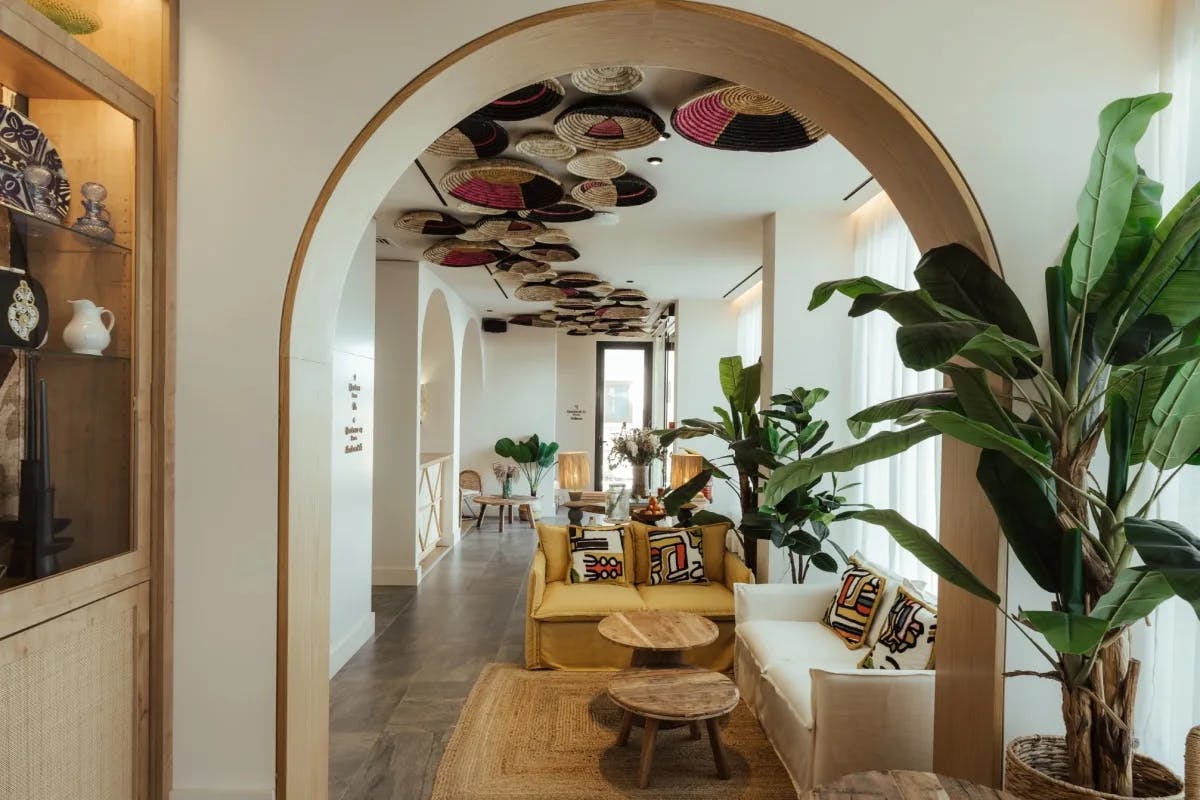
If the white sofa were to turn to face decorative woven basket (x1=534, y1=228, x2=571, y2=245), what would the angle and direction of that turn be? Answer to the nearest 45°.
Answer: approximately 45° to its right

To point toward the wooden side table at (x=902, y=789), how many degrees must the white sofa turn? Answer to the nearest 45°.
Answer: approximately 90° to its left

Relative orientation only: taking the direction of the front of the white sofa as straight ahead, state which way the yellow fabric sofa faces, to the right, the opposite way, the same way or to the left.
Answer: to the left

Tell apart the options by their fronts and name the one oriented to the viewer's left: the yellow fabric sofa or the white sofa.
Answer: the white sofa

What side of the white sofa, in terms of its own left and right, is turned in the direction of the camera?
left

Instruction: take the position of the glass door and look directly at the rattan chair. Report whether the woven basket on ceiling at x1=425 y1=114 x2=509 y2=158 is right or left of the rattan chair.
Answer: left

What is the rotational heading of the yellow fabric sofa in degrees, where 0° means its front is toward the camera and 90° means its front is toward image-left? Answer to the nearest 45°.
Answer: approximately 0°

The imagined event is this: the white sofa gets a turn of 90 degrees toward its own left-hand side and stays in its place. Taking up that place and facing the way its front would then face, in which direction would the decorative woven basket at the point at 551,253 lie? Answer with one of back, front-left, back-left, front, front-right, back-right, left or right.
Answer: back-right

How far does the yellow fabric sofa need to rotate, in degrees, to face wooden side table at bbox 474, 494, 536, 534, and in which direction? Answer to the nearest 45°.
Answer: approximately 180°

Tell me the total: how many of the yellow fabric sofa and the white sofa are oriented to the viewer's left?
1

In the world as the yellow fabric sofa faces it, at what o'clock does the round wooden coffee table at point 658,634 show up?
The round wooden coffee table is roughly at 11 o'clock from the yellow fabric sofa.
